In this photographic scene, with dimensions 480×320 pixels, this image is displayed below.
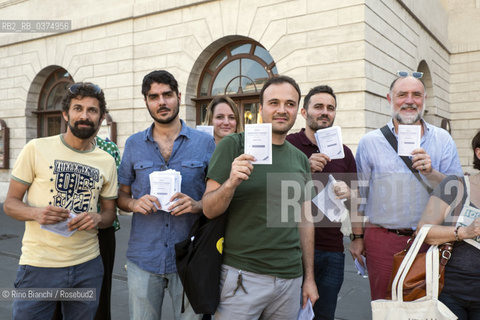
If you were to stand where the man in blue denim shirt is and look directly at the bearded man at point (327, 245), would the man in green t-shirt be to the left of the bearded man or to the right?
right

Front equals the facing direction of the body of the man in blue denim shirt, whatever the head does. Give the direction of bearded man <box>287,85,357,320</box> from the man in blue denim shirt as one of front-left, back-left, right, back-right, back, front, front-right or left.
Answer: left

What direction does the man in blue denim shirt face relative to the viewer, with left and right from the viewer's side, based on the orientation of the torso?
facing the viewer

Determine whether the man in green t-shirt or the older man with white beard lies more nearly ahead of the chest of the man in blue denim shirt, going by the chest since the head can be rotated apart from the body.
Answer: the man in green t-shirt

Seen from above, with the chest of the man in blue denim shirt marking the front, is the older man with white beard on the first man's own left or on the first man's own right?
on the first man's own left

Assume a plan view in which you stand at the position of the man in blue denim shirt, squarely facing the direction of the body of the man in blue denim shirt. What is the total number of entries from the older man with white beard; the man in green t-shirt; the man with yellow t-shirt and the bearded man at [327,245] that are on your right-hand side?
1

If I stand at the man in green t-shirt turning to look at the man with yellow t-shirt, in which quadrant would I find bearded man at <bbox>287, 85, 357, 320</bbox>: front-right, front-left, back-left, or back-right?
back-right

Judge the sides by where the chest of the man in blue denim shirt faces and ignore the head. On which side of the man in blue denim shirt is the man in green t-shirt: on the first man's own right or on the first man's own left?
on the first man's own left

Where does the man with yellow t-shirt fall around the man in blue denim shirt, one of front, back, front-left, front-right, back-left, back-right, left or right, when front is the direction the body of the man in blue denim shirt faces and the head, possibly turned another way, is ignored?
right

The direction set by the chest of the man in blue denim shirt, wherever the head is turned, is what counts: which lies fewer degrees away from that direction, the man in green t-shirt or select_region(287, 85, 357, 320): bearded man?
the man in green t-shirt

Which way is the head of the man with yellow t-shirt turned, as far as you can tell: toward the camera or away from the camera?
toward the camera

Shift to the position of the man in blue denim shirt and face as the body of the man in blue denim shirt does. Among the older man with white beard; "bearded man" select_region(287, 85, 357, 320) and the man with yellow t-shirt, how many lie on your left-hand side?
2
